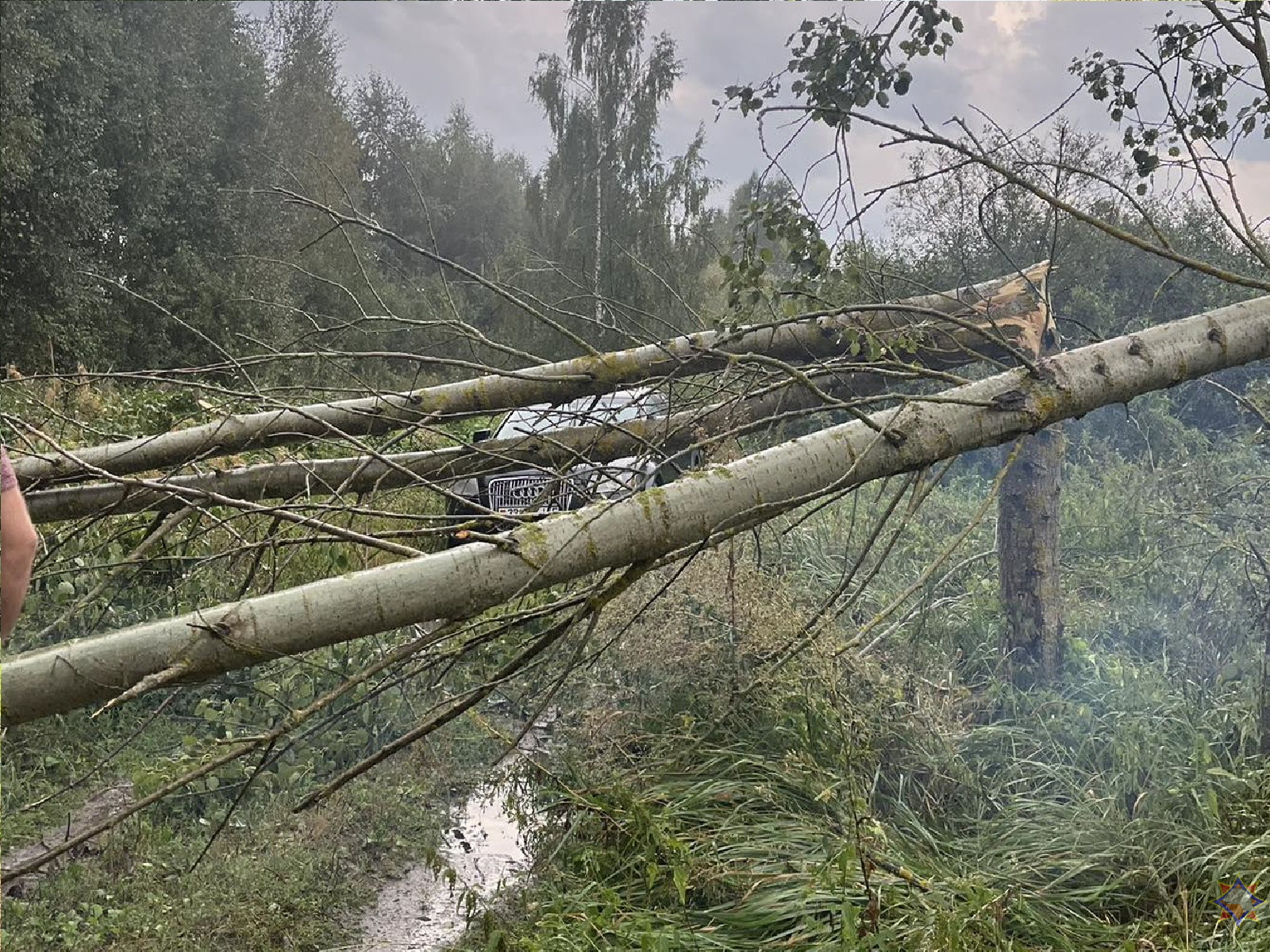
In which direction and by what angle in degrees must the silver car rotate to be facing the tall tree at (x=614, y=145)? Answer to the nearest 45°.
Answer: approximately 135° to its right

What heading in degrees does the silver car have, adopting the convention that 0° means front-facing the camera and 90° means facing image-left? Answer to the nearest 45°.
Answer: approximately 45°

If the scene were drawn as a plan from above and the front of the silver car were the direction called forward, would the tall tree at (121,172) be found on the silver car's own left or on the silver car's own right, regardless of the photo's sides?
on the silver car's own right
